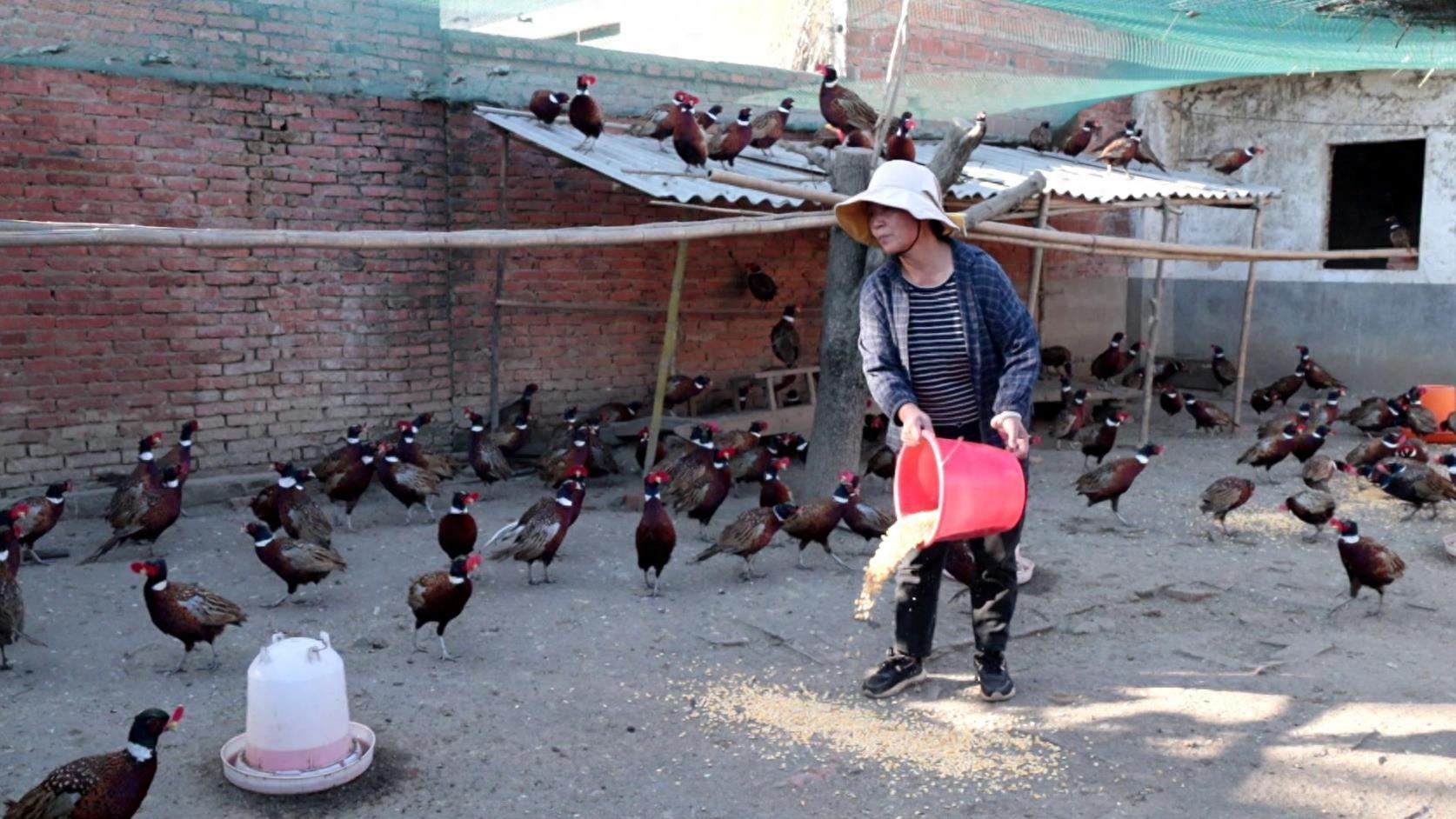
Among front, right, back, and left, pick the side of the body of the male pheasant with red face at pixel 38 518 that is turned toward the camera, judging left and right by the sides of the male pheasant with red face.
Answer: right

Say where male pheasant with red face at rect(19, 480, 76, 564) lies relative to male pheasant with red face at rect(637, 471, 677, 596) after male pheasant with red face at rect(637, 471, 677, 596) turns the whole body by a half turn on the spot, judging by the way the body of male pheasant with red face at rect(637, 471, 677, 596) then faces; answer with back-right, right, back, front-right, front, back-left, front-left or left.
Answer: left

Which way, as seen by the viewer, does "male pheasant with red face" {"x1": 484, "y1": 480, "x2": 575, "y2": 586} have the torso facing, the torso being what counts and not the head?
to the viewer's right

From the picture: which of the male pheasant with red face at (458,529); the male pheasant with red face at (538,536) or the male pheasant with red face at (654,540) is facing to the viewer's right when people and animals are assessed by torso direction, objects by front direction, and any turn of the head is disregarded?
the male pheasant with red face at (538,536)

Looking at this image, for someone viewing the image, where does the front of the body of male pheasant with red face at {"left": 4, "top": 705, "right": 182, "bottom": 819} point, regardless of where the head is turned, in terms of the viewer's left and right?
facing to the right of the viewer

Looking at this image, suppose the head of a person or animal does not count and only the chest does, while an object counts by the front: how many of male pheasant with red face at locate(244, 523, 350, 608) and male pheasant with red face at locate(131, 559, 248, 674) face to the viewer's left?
2

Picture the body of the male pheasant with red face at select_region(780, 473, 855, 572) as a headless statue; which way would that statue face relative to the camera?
to the viewer's right

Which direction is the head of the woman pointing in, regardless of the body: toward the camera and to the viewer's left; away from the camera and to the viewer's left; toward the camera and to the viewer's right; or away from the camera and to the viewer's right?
toward the camera and to the viewer's left
